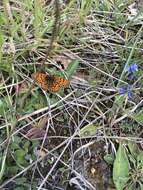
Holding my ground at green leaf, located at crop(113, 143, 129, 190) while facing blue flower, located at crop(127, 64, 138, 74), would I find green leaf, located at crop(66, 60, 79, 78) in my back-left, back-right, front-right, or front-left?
front-left

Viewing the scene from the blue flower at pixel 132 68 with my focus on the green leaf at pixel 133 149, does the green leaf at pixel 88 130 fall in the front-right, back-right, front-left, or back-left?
front-right

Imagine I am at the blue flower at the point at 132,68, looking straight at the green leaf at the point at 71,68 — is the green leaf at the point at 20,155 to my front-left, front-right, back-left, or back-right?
front-left

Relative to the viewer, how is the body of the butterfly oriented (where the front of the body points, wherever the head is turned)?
away from the camera

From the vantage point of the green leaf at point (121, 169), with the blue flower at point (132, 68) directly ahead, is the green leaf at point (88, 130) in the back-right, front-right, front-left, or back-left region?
front-left
